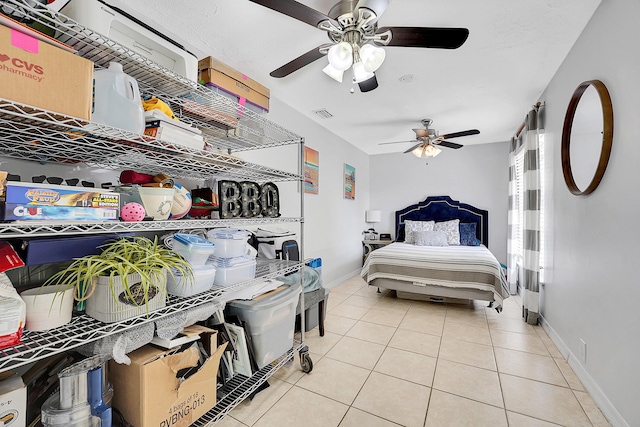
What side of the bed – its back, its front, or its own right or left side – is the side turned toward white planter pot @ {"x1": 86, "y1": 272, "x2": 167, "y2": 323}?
front

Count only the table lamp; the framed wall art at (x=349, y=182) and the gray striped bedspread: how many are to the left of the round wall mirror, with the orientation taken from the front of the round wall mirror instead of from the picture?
0

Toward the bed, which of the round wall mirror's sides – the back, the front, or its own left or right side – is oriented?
right

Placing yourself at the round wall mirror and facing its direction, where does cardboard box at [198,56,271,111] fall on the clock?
The cardboard box is roughly at 12 o'clock from the round wall mirror.

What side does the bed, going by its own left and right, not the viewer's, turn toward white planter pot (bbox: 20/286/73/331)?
front

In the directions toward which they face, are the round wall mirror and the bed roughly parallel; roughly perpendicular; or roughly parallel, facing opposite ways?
roughly perpendicular

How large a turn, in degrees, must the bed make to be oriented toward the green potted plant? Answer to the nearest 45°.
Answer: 0° — it already faces it

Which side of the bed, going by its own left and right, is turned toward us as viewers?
front

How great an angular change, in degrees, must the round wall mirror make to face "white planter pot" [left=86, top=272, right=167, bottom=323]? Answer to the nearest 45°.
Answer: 0° — it already faces it

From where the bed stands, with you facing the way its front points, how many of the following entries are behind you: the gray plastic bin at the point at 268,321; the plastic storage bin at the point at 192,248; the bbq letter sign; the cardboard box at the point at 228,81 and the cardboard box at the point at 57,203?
0

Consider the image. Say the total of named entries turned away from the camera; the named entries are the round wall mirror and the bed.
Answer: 0

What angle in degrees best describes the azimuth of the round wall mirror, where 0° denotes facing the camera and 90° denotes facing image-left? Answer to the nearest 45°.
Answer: approximately 45°

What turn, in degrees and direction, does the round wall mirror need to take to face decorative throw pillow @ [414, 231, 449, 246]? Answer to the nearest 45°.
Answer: approximately 90° to its right

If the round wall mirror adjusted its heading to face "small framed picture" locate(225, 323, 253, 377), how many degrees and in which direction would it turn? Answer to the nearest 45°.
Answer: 0° — it already faces it

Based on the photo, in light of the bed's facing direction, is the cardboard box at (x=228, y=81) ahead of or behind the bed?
ahead

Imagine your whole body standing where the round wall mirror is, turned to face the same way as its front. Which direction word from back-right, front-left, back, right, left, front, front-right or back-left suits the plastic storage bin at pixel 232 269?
front

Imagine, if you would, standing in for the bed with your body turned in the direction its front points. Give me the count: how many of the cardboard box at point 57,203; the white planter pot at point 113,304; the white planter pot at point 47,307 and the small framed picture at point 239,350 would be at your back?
0

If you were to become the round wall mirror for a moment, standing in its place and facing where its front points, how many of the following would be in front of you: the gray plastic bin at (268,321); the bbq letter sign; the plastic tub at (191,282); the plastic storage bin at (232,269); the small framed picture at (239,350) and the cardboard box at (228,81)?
6

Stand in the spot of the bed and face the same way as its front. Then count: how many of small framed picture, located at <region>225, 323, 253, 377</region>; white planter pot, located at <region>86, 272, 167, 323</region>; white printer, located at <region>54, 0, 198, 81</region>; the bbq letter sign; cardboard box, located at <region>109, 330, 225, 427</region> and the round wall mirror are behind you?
0

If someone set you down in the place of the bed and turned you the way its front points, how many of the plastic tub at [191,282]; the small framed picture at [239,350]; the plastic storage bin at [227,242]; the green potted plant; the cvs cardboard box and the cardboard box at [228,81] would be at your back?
0
